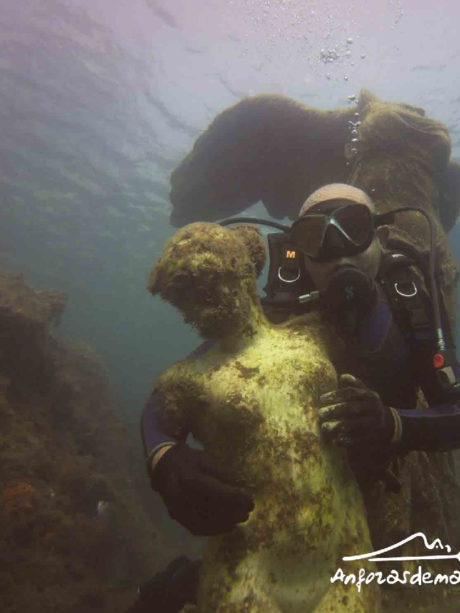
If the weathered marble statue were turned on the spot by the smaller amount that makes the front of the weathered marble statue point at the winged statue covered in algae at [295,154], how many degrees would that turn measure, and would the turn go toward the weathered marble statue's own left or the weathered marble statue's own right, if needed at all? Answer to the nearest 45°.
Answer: approximately 135° to the weathered marble statue's own right

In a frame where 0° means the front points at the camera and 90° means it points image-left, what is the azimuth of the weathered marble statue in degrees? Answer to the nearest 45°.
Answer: approximately 45°

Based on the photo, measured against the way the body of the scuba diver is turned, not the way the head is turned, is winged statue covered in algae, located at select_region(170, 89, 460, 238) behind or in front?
behind
